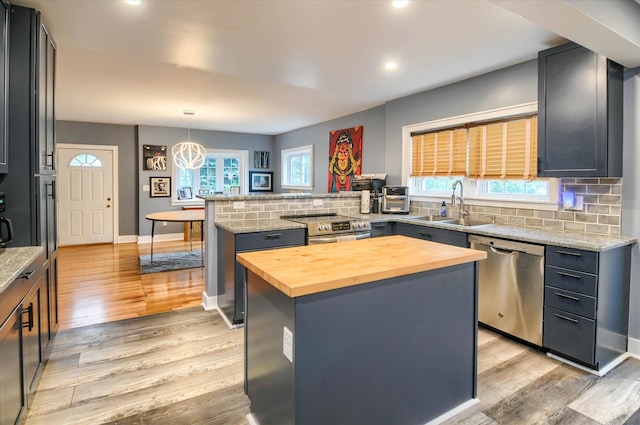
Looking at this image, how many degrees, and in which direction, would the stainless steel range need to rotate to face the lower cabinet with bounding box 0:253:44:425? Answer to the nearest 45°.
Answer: approximately 90° to its right

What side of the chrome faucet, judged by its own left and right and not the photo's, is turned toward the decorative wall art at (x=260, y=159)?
right

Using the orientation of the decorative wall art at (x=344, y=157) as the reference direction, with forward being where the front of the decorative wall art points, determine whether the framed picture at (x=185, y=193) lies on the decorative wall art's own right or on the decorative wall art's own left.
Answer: on the decorative wall art's own right

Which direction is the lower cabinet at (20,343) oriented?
to the viewer's right

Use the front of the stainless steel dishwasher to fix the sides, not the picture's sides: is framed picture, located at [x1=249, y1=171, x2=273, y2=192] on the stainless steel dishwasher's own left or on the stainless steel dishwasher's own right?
on the stainless steel dishwasher's own right

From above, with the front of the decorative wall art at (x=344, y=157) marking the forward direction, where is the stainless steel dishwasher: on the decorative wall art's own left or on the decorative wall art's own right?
on the decorative wall art's own left

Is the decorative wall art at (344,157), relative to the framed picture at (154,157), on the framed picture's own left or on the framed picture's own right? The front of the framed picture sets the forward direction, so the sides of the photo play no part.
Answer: on the framed picture's own left

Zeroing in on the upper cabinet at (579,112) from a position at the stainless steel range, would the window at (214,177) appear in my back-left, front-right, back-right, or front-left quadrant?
back-left

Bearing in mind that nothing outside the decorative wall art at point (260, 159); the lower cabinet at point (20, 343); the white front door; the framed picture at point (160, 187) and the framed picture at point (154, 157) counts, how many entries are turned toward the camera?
4
